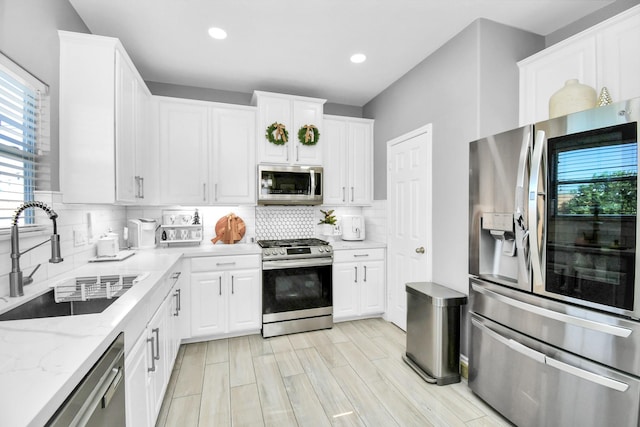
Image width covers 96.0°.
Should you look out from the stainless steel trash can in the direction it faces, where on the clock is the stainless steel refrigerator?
The stainless steel refrigerator is roughly at 9 o'clock from the stainless steel trash can.

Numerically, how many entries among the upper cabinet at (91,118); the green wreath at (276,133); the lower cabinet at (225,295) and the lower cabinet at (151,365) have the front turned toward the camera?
2

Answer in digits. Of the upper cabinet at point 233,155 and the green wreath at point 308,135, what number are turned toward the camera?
2

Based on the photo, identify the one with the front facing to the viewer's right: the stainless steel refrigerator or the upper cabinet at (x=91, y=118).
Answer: the upper cabinet

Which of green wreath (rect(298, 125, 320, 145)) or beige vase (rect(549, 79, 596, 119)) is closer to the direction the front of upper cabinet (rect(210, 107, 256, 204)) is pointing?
the beige vase

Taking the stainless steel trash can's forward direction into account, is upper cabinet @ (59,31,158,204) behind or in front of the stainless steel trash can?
in front

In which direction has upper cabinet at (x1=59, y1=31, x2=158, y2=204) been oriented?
to the viewer's right

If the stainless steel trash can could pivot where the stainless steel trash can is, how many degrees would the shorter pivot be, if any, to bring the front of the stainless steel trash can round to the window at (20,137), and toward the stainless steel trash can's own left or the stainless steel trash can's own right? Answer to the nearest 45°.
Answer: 0° — it already faces it

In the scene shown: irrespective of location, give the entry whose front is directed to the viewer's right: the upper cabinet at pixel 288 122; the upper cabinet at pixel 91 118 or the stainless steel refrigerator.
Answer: the upper cabinet at pixel 91 118

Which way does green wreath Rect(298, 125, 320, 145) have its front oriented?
toward the camera

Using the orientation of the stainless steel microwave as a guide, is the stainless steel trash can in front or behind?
in front

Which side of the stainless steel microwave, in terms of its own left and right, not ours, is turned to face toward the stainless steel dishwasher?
front

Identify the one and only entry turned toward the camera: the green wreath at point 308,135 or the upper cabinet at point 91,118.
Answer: the green wreath

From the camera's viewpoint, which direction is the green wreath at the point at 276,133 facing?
toward the camera

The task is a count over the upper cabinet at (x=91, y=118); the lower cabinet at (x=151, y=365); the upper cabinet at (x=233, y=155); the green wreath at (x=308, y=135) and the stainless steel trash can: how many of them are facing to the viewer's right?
2

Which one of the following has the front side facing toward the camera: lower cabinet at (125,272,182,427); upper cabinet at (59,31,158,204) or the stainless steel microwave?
the stainless steel microwave
